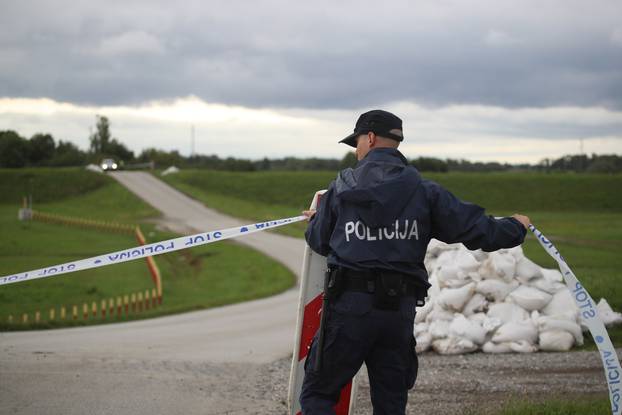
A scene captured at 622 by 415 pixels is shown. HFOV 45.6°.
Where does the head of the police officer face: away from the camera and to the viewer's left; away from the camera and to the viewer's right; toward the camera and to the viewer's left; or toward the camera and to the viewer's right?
away from the camera and to the viewer's left

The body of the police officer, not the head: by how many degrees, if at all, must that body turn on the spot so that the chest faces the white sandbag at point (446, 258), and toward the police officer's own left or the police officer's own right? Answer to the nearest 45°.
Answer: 0° — they already face it

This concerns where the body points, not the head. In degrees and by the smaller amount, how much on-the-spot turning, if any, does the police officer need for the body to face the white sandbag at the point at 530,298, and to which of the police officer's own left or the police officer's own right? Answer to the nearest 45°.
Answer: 0° — they already face it

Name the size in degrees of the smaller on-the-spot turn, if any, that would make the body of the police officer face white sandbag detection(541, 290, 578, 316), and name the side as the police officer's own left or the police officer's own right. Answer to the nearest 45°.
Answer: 0° — they already face it

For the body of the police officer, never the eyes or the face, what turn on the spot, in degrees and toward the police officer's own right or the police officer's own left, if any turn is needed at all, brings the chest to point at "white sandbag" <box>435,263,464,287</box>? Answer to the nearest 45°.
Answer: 0° — they already face it

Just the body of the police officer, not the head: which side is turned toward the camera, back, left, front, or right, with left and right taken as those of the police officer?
back
